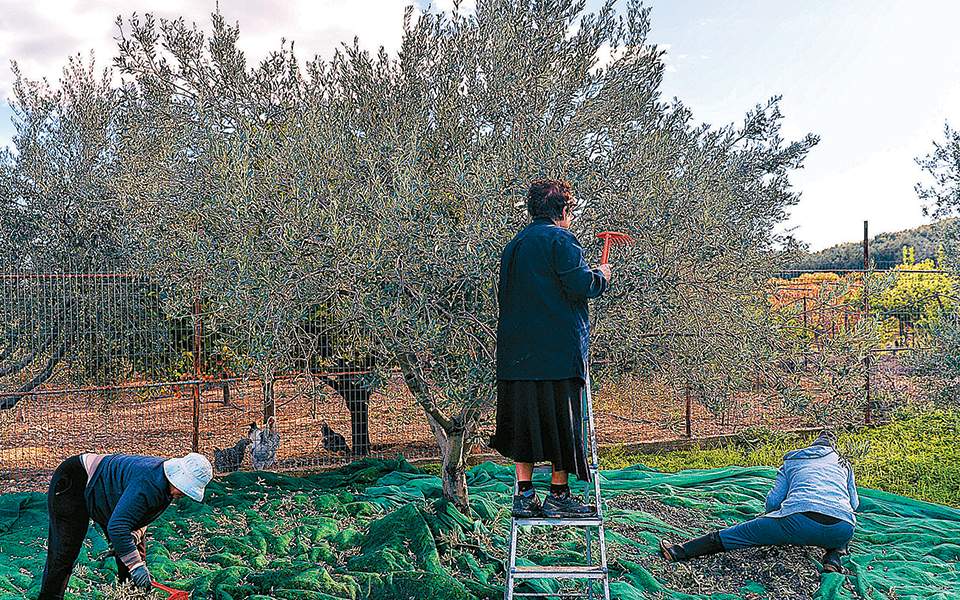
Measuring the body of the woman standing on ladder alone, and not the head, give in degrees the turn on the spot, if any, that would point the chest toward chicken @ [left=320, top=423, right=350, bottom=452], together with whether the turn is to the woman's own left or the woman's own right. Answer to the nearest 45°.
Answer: approximately 90° to the woman's own left

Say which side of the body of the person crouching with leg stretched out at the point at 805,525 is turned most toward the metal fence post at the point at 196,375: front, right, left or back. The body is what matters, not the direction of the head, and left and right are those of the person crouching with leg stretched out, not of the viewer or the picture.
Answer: left

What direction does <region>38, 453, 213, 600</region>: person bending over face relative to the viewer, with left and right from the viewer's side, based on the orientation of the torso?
facing to the right of the viewer

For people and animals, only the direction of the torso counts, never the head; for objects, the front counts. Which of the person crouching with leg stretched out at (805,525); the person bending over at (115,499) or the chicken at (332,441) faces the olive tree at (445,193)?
the person bending over at (115,499)

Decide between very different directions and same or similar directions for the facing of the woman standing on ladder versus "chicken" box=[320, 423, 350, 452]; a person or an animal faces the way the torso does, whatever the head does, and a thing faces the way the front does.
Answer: very different directions

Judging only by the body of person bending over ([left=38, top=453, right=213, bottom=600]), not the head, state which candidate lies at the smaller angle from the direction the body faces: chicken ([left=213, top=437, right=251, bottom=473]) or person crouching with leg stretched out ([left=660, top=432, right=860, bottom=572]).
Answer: the person crouching with leg stretched out

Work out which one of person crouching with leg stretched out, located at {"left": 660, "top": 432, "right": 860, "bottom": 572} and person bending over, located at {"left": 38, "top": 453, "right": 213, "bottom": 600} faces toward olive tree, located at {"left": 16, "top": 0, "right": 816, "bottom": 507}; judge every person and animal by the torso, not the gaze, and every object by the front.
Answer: person bending over, located at {"left": 38, "top": 453, "right": 213, "bottom": 600}

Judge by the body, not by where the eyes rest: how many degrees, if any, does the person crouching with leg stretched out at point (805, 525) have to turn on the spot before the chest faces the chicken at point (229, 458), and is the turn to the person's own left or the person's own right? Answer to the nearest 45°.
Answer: approximately 90° to the person's own left

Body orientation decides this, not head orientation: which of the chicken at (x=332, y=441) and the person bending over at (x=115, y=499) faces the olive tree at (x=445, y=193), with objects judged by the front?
the person bending over

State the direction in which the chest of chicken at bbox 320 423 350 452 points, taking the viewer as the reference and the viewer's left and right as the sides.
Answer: facing to the left of the viewer

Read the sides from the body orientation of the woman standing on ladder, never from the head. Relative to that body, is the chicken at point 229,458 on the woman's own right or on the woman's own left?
on the woman's own left

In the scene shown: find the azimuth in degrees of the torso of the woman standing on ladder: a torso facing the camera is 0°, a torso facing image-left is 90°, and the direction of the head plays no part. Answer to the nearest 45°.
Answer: approximately 225°
